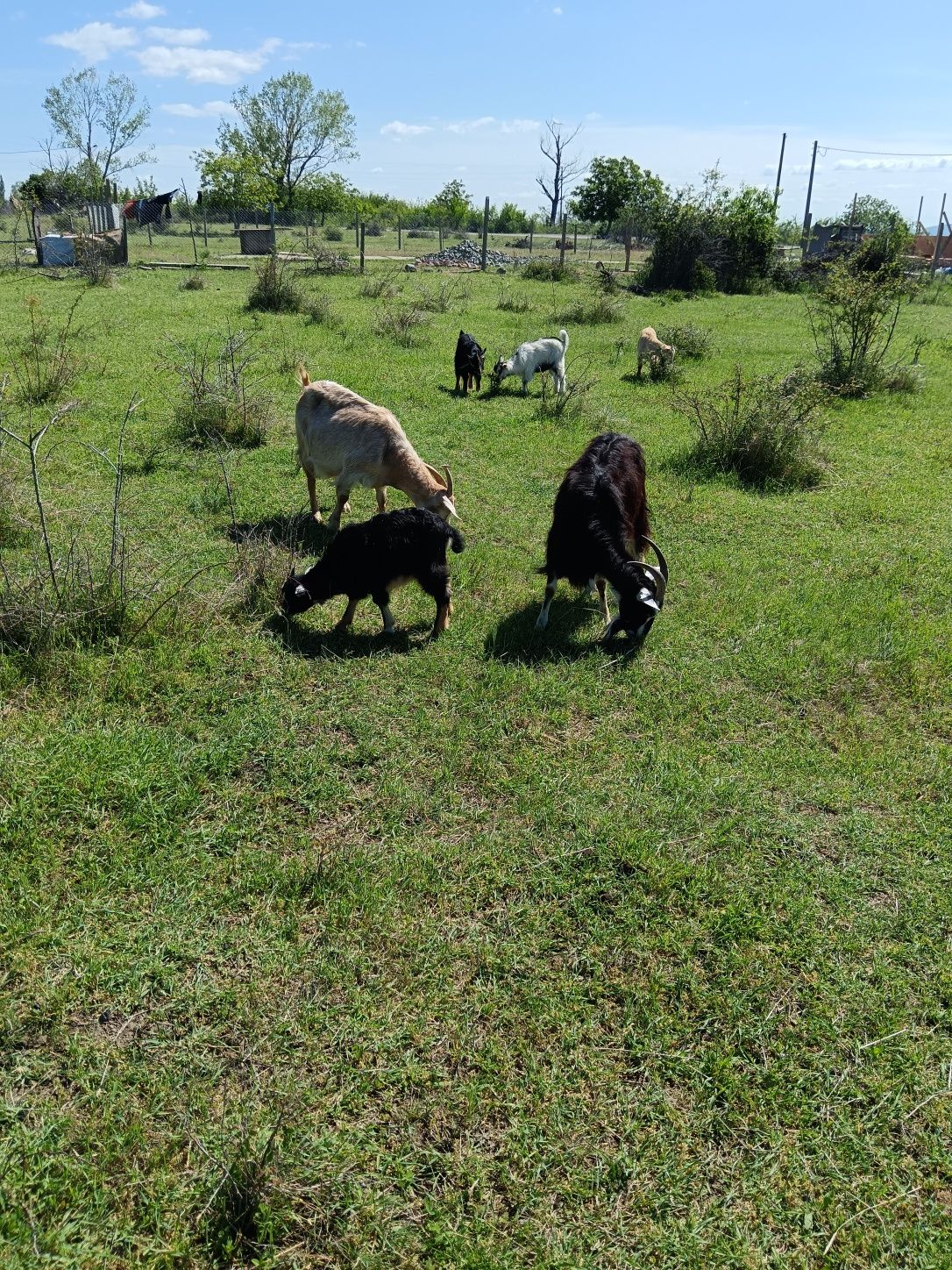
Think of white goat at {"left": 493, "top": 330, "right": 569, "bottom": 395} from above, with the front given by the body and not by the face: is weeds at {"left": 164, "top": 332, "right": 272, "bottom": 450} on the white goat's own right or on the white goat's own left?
on the white goat's own left

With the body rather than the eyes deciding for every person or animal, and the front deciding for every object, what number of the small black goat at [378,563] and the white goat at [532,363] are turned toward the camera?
0

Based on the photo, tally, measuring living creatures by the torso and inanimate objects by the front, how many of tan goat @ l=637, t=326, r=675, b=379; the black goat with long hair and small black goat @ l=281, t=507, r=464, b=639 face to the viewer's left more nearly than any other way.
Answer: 1

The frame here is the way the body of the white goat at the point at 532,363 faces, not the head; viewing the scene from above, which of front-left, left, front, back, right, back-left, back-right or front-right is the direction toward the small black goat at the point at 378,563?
left

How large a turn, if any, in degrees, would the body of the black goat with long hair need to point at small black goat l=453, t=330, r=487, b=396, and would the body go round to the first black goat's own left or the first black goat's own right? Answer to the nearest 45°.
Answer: approximately 180°

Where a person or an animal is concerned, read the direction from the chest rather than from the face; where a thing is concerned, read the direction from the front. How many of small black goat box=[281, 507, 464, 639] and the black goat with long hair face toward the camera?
1

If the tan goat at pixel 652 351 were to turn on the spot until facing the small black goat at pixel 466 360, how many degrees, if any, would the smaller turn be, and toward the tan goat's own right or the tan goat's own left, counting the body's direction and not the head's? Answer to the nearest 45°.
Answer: approximately 90° to the tan goat's own right

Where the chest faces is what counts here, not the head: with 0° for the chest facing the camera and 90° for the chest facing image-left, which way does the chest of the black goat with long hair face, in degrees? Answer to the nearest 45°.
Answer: approximately 0°

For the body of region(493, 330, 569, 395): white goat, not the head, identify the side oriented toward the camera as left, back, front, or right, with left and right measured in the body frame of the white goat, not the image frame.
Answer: left

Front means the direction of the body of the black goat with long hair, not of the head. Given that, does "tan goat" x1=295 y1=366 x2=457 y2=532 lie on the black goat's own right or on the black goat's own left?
on the black goat's own right

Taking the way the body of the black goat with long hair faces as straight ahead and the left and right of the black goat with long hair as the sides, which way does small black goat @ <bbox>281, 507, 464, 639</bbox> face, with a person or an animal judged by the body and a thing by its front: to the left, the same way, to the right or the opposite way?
to the right

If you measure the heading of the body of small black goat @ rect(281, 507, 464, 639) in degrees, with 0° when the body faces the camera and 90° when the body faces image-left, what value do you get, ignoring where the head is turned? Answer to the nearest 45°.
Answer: approximately 90°
